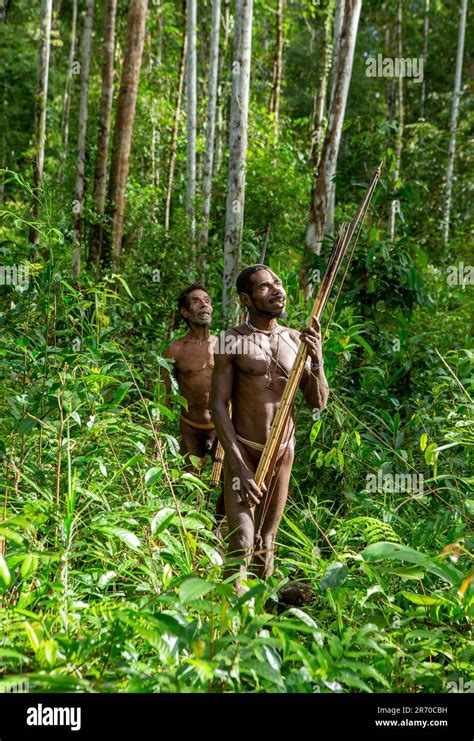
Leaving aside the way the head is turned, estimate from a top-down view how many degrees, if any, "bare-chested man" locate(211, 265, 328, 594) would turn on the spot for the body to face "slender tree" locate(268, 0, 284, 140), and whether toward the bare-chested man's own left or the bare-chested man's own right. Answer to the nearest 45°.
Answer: approximately 135° to the bare-chested man's own left

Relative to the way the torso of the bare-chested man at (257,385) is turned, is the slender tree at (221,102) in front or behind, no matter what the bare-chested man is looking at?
behind

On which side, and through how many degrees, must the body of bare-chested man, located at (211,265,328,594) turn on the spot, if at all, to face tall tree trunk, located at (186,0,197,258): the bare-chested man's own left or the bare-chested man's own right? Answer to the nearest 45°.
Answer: approximately 135° to the bare-chested man's own left

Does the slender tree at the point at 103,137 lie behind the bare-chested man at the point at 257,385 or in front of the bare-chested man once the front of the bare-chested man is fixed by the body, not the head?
behind

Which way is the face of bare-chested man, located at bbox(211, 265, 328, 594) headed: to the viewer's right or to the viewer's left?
to the viewer's right

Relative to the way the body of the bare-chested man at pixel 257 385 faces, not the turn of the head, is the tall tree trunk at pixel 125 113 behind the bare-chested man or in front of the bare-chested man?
behind

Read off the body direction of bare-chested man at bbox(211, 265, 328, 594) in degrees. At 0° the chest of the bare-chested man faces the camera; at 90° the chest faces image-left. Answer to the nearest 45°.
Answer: approximately 315°
